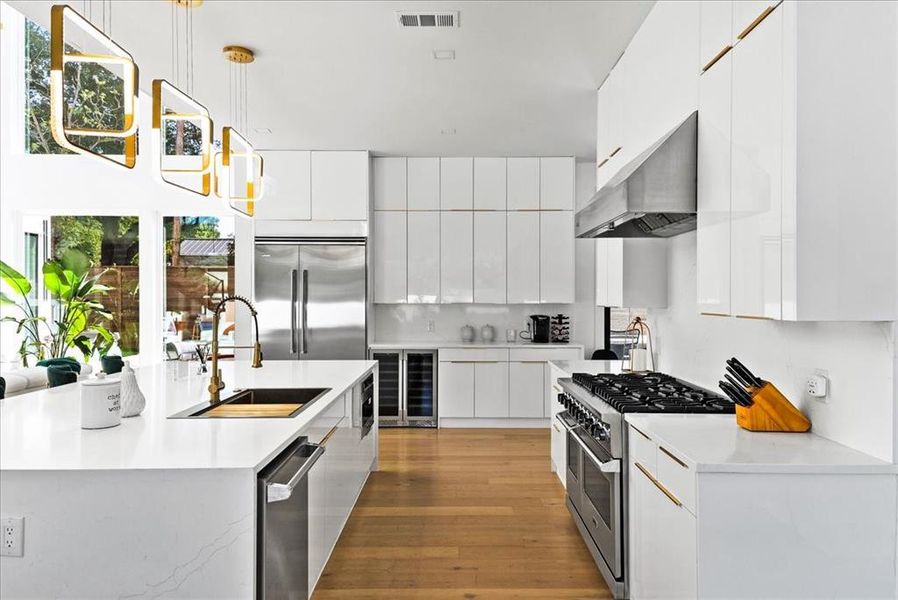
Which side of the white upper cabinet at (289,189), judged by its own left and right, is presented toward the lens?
front

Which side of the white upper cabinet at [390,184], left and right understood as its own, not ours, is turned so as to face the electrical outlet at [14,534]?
front

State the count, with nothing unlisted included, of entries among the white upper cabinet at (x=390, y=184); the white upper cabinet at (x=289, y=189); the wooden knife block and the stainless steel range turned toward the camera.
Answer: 2

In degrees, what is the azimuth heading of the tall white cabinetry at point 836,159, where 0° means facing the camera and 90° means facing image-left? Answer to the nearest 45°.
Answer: approximately 45°

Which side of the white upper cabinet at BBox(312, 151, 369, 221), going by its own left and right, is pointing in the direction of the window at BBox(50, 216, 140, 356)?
right

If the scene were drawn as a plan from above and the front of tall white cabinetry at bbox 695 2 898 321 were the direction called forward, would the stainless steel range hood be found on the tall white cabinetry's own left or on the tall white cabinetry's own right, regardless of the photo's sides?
on the tall white cabinetry's own right

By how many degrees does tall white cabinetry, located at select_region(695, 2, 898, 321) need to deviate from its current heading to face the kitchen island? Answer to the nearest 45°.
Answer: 0° — it already faces it

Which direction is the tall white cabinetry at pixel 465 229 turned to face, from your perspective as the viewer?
facing the viewer

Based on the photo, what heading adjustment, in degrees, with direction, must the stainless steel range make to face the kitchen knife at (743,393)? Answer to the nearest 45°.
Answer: approximately 135° to its left

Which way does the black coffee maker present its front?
toward the camera

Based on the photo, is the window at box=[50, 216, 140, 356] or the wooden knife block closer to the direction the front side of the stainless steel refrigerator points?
the wooden knife block

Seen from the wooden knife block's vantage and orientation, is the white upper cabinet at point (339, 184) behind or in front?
in front

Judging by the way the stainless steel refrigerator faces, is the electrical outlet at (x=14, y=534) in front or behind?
in front

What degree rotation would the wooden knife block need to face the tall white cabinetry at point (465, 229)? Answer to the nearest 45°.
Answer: approximately 45° to its right

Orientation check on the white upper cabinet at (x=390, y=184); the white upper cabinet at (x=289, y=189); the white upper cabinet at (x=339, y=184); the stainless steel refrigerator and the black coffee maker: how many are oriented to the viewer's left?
0

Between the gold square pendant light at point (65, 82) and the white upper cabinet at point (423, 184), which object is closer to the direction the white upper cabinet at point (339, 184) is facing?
the gold square pendant light

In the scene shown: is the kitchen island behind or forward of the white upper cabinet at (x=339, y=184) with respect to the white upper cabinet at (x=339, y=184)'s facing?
forward

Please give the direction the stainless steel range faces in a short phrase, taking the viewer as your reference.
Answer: facing to the left of the viewer

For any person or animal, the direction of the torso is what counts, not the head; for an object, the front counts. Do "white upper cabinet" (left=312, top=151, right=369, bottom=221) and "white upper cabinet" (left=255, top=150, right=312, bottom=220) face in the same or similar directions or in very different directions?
same or similar directions

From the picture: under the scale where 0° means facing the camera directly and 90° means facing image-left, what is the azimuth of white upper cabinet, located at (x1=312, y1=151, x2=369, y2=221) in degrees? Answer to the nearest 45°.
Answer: approximately 0°
